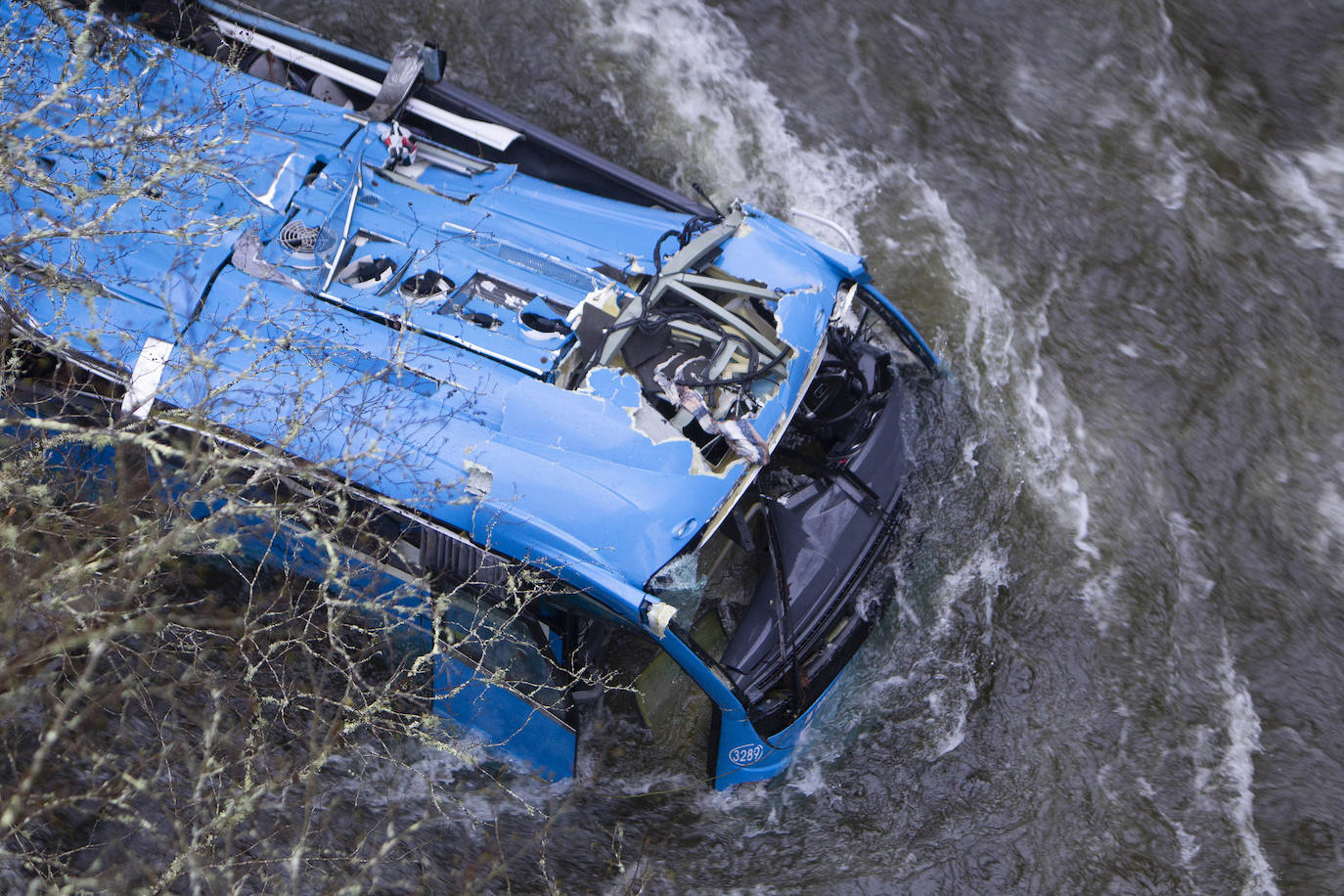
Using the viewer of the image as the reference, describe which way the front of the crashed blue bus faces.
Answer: facing the viewer and to the right of the viewer
